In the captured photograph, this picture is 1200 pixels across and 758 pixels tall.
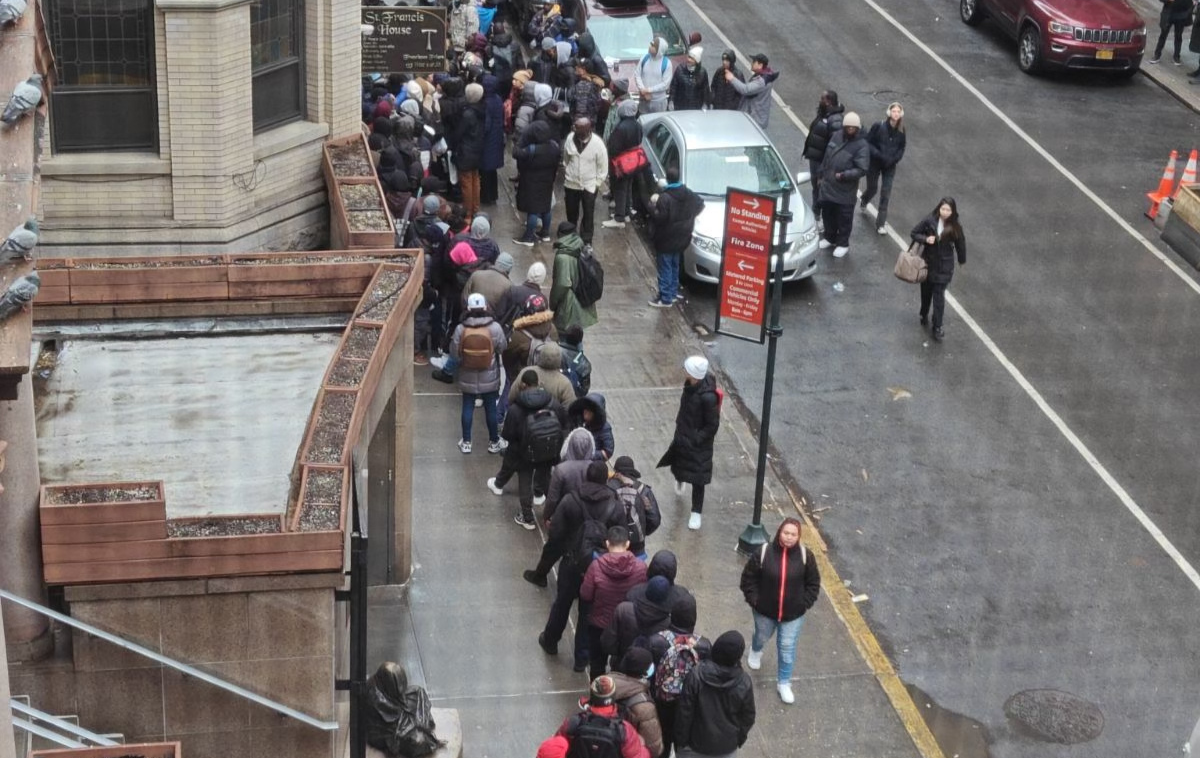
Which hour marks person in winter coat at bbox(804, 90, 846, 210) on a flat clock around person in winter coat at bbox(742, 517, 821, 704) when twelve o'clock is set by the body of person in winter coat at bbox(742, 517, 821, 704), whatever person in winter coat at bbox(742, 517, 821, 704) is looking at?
person in winter coat at bbox(804, 90, 846, 210) is roughly at 6 o'clock from person in winter coat at bbox(742, 517, 821, 704).

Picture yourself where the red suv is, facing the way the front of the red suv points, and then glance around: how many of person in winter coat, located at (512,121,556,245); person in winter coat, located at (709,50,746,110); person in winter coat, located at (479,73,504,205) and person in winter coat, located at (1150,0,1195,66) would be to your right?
3

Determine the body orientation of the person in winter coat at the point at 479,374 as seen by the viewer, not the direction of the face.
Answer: away from the camera

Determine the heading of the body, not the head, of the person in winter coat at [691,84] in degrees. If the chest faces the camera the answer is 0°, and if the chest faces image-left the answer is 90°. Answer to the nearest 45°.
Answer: approximately 0°

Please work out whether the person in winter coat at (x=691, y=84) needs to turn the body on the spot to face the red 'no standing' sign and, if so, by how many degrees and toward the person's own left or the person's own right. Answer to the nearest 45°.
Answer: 0° — they already face it

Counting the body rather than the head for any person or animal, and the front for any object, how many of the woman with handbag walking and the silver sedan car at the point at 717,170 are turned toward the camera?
2

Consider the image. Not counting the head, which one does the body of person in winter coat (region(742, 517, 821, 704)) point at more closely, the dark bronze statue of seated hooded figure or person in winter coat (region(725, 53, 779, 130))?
the dark bronze statue of seated hooded figure

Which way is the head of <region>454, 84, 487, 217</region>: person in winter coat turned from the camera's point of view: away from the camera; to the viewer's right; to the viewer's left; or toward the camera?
away from the camera

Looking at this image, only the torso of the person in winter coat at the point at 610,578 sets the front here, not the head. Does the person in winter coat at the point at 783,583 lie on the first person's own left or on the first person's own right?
on the first person's own right

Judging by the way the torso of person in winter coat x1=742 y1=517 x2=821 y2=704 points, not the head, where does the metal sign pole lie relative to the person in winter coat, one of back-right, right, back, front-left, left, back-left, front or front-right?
back

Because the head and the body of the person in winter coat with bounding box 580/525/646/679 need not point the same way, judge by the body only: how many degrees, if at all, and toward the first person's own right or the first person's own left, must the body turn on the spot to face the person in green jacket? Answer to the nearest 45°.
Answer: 0° — they already face them

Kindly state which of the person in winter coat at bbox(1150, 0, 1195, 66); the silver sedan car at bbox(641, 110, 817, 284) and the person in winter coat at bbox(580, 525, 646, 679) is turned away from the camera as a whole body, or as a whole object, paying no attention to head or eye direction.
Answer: the person in winter coat at bbox(580, 525, 646, 679)
